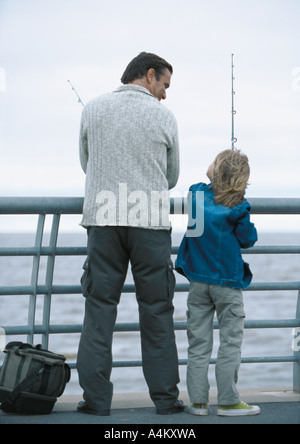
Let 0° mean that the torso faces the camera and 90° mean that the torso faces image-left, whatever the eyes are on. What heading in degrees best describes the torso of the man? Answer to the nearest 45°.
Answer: approximately 180°
